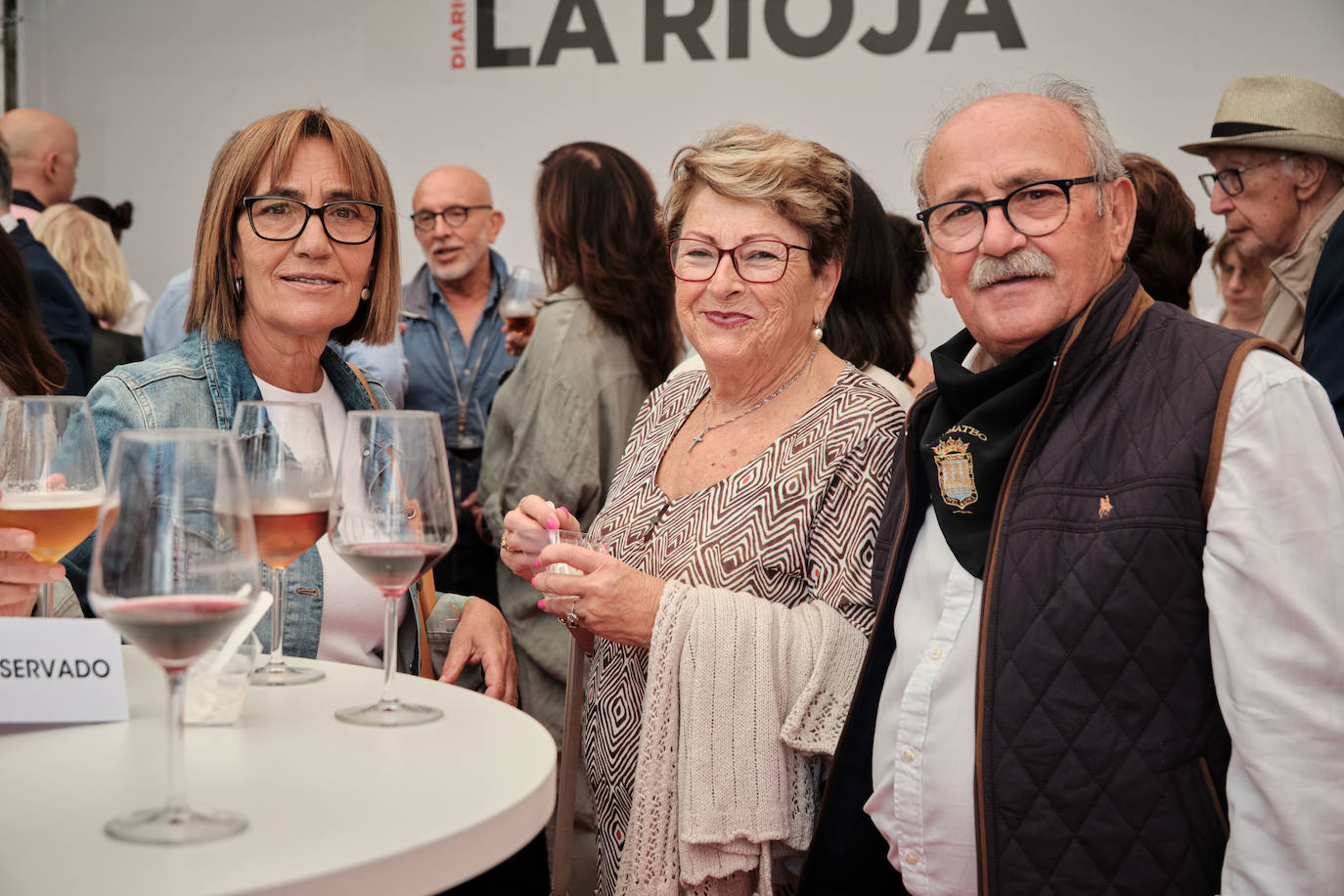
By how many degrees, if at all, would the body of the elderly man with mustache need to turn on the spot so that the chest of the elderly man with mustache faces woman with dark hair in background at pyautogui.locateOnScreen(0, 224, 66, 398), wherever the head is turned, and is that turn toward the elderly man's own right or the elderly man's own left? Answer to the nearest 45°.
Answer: approximately 45° to the elderly man's own right

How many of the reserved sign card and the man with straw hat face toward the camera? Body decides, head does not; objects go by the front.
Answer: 1

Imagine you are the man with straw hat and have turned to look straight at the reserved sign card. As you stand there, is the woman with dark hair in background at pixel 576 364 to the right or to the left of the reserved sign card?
right

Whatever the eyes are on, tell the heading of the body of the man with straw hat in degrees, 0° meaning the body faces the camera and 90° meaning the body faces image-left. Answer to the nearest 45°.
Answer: approximately 90°

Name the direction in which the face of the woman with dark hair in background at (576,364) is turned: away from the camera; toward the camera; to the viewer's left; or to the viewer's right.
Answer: away from the camera

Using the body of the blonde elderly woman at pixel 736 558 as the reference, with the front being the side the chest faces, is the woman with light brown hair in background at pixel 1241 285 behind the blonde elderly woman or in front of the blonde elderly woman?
behind
